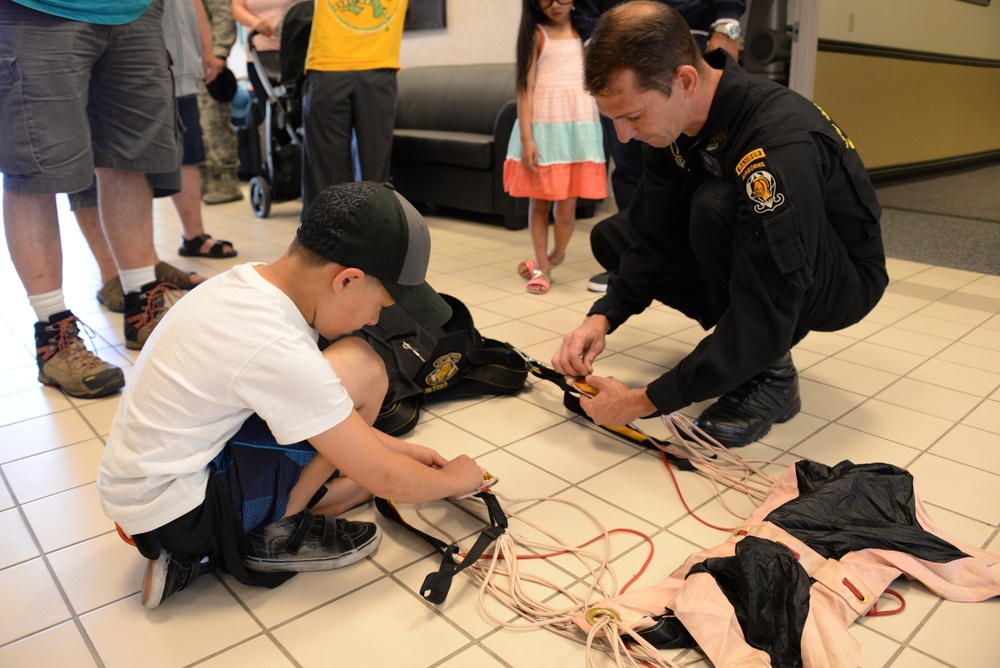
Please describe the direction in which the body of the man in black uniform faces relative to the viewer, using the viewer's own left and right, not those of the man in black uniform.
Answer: facing the viewer and to the left of the viewer

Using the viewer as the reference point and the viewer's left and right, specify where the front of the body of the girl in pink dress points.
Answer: facing the viewer

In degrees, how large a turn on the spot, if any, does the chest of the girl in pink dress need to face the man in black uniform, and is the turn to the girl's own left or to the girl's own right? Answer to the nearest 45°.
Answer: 0° — they already face them

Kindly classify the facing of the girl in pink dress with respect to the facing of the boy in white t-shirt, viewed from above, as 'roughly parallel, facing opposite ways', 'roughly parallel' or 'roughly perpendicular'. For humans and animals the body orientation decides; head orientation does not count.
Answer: roughly perpendicular

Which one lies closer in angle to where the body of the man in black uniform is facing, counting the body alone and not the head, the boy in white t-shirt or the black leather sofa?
the boy in white t-shirt

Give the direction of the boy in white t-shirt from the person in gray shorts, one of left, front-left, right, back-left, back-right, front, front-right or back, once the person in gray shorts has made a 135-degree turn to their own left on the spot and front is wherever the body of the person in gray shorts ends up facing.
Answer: back

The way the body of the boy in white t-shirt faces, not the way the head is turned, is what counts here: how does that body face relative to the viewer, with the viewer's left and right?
facing to the right of the viewer

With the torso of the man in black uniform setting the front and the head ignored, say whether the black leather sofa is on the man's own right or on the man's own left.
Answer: on the man's own right

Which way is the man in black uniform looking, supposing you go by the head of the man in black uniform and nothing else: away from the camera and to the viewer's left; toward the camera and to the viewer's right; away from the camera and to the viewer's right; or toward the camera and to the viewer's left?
toward the camera and to the viewer's left

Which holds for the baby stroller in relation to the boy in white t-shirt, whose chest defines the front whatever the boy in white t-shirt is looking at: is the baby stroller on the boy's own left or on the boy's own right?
on the boy's own left

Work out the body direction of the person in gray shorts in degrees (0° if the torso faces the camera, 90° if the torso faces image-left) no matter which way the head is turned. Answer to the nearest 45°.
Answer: approximately 315°

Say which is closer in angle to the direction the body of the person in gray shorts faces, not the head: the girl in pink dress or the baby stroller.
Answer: the girl in pink dress

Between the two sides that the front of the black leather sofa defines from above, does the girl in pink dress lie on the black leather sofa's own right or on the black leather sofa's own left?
on the black leather sofa's own left

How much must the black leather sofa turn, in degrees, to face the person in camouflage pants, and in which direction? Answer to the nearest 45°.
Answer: approximately 90° to its right
